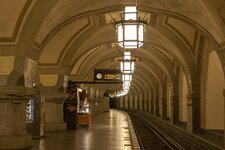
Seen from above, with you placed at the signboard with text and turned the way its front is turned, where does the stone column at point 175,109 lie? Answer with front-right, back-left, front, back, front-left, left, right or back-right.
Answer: back-left

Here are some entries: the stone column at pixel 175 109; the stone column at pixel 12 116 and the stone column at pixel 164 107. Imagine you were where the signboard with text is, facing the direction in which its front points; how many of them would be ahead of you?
1

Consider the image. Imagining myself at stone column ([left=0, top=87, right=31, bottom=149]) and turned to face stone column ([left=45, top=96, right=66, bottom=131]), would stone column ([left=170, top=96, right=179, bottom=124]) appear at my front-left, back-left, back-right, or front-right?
front-right

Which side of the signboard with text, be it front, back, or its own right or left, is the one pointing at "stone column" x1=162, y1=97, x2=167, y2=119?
back

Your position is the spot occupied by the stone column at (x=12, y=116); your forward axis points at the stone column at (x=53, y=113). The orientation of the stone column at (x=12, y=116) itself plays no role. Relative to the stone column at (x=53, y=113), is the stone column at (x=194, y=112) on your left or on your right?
right

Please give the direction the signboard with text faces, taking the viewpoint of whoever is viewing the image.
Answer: facing the viewer

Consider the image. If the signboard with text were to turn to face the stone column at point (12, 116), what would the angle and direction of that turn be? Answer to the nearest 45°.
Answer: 0° — it already faces it

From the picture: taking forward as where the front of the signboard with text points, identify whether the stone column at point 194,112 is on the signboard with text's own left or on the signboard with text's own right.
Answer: on the signboard with text's own left
